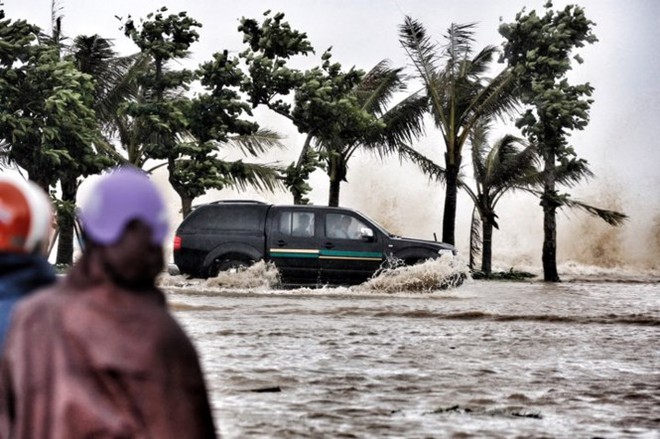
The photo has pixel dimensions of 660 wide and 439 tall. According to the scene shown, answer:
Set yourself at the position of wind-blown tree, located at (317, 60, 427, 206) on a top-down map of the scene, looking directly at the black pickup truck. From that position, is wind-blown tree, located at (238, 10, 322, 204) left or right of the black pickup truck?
right

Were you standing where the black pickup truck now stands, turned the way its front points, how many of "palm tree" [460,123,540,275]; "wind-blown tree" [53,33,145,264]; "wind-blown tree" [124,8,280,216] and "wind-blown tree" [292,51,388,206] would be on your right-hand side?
0

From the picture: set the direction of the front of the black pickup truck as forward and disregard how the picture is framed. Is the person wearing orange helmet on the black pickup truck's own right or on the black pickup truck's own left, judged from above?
on the black pickup truck's own right

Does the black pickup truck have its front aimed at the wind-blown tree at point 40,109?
no

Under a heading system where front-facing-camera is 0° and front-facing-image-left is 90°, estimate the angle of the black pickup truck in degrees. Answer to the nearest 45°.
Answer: approximately 270°

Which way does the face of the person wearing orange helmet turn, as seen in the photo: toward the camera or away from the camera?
away from the camera

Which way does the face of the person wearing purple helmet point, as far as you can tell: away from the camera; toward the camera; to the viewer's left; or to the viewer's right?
away from the camera

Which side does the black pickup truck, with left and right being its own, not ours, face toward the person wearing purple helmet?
right

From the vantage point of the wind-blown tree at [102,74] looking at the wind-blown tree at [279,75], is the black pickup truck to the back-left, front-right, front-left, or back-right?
front-right

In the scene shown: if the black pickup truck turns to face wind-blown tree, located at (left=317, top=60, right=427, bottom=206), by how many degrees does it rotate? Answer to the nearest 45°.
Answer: approximately 90° to its left
